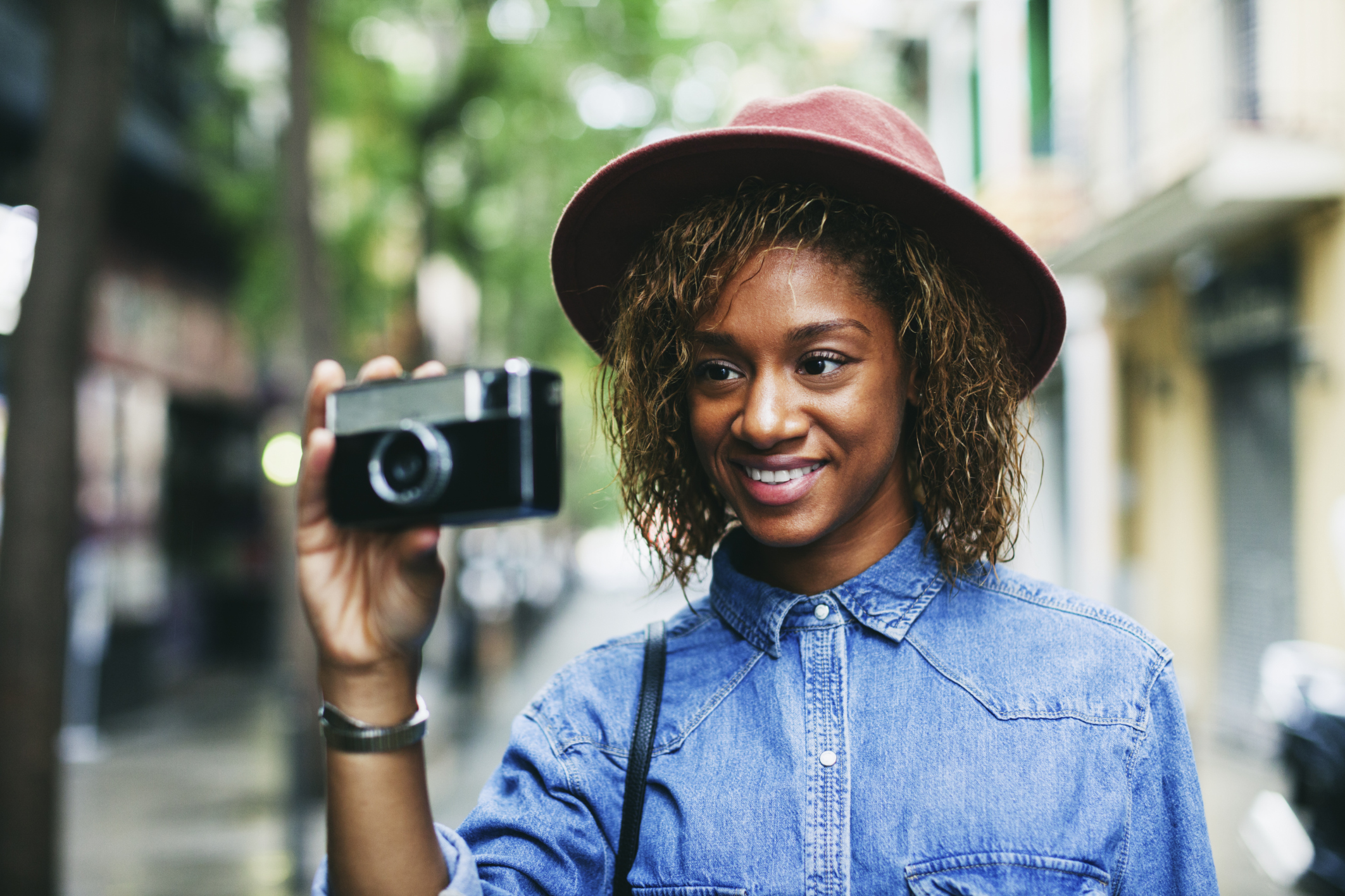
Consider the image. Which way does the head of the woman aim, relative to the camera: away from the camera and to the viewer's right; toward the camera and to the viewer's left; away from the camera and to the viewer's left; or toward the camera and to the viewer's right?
toward the camera and to the viewer's left

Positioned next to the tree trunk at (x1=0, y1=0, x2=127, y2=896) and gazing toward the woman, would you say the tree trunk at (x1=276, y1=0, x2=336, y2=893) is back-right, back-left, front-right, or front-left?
back-left

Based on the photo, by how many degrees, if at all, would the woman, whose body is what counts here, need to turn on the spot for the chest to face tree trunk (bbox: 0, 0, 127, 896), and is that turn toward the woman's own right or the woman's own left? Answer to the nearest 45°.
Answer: approximately 135° to the woman's own right

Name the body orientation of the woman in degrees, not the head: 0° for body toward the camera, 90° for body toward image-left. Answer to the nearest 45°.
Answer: approximately 0°
